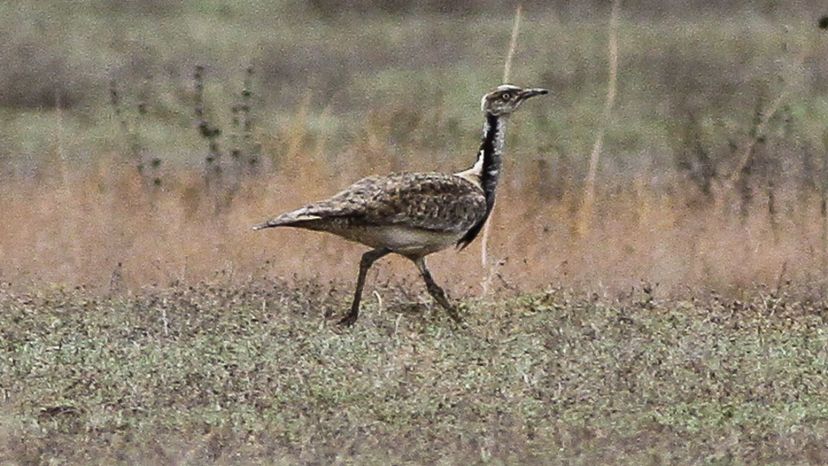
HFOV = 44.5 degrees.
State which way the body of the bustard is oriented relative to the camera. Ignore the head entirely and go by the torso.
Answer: to the viewer's right
